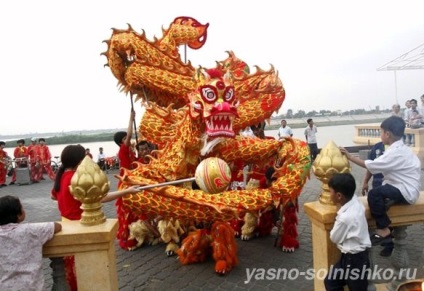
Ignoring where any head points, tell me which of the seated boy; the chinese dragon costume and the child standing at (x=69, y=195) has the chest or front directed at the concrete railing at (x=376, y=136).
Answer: the child standing

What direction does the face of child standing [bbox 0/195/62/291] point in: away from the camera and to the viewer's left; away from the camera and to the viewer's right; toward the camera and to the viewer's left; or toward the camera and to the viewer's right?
away from the camera and to the viewer's right

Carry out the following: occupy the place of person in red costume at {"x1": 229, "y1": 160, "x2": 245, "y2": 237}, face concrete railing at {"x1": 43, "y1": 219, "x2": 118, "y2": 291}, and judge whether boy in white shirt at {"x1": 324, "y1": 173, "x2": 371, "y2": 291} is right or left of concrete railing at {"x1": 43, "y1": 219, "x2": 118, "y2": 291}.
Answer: left

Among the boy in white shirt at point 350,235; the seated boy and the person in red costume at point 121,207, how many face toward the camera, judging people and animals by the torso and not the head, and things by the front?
0

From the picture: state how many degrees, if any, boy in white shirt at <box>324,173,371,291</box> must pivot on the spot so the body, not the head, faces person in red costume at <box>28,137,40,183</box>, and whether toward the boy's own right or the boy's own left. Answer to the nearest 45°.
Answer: approximately 45° to the boy's own right

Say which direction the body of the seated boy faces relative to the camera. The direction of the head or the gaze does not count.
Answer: to the viewer's left

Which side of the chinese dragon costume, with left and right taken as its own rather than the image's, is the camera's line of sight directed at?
front

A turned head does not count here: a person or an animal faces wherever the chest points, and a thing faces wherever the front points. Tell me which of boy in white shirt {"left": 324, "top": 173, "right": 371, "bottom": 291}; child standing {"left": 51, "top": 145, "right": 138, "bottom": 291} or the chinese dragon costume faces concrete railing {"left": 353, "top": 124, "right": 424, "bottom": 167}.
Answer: the child standing

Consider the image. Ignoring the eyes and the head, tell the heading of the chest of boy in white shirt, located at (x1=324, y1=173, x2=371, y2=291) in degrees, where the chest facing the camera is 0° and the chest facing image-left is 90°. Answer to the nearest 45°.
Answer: approximately 90°

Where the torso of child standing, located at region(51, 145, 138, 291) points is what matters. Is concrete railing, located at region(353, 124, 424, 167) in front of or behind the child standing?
in front

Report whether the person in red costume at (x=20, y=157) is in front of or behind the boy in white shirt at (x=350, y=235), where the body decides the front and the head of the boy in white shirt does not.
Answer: in front

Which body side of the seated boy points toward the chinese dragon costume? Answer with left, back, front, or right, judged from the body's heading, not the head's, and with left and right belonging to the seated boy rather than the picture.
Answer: front

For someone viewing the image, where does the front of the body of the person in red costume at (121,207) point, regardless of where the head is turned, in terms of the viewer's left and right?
facing to the right of the viewer

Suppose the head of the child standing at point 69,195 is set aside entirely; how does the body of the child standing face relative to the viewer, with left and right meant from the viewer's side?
facing away from the viewer and to the right of the viewer

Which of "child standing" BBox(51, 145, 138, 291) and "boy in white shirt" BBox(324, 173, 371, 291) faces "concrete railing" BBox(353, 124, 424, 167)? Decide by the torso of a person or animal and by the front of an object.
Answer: the child standing

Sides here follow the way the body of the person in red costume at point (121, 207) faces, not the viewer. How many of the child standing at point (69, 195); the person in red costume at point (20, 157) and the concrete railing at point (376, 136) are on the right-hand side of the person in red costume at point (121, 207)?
1

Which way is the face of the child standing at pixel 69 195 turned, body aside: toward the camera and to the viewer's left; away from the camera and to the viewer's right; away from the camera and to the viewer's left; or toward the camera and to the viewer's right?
away from the camera and to the viewer's right
